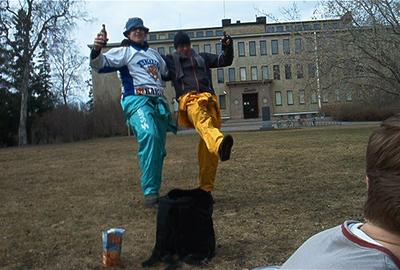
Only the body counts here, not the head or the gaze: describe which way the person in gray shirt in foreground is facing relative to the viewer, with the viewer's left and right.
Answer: facing away from the viewer

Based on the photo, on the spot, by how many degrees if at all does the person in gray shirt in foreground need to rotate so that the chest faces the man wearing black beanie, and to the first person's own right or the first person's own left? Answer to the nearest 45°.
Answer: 0° — they already face them

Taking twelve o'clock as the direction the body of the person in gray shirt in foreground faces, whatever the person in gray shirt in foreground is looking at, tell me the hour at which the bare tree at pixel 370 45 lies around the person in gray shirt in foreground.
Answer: The bare tree is roughly at 12 o'clock from the person in gray shirt in foreground.

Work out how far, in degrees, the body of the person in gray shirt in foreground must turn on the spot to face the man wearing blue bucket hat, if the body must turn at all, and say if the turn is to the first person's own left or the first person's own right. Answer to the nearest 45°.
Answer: approximately 45° to the first person's own left

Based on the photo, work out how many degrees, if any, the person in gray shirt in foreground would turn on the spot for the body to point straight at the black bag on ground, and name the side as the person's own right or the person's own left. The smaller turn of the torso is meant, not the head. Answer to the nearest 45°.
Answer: approximately 45° to the person's own left
